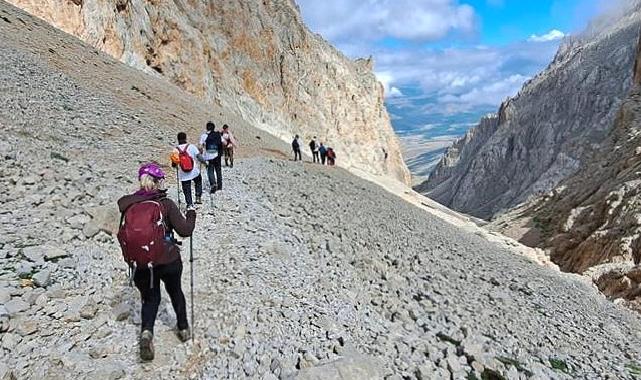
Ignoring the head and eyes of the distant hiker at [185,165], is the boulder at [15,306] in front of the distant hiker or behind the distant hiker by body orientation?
behind

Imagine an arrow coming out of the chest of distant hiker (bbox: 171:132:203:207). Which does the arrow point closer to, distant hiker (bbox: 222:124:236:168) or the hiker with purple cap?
the distant hiker

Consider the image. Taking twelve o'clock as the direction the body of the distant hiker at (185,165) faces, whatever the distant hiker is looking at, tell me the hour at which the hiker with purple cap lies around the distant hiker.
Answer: The hiker with purple cap is roughly at 6 o'clock from the distant hiker.

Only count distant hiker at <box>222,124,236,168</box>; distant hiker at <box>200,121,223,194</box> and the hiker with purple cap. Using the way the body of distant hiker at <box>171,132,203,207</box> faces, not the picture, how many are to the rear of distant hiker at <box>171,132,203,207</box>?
1

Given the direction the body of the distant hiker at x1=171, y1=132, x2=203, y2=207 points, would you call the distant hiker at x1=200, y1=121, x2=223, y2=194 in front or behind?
in front

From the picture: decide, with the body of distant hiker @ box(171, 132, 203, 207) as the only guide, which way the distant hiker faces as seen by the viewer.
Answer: away from the camera

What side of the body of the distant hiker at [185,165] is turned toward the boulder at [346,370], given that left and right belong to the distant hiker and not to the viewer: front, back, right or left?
back

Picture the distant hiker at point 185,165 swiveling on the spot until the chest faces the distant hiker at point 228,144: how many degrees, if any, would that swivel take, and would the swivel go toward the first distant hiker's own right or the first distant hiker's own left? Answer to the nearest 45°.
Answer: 0° — they already face them
